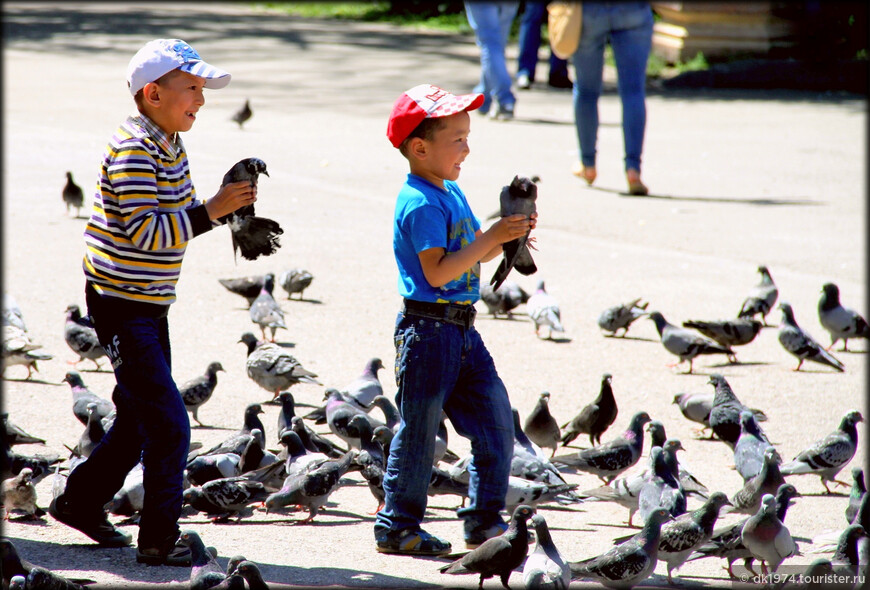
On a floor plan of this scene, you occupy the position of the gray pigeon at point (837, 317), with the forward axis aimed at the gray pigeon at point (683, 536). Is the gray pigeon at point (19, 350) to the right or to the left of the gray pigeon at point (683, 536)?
right

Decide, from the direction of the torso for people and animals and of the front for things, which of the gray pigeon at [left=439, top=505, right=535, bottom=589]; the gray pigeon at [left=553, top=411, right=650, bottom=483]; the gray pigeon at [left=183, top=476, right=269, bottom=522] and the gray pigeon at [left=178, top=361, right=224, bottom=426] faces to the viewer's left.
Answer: the gray pigeon at [left=183, top=476, right=269, bottom=522]

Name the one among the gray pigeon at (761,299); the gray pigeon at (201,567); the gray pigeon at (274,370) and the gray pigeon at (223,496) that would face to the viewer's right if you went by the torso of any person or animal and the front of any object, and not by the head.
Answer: the gray pigeon at (761,299)

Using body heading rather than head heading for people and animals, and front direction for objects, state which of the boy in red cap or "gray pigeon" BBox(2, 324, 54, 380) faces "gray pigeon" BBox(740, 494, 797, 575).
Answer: the boy in red cap

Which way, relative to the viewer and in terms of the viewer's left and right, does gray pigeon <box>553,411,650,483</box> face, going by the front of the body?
facing to the right of the viewer

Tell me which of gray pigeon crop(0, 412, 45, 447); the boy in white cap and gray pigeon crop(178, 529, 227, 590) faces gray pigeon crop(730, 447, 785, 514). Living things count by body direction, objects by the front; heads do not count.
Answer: the boy in white cap

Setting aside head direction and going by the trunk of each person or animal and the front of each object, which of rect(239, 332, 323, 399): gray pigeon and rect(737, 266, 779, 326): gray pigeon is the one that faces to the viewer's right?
rect(737, 266, 779, 326): gray pigeon

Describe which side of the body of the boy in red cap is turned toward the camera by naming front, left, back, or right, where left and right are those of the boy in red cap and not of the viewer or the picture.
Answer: right

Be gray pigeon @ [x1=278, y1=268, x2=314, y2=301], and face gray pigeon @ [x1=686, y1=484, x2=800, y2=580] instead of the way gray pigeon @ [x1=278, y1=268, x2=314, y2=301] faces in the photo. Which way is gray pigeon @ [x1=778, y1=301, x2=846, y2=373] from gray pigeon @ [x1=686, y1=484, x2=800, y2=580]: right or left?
left

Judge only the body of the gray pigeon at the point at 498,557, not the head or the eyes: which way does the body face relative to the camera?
to the viewer's right

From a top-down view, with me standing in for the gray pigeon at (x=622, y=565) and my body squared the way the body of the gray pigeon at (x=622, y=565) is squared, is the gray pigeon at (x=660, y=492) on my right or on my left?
on my left

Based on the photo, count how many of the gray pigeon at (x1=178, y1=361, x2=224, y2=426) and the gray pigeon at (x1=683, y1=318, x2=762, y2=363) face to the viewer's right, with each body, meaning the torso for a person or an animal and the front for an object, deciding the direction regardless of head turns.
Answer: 2

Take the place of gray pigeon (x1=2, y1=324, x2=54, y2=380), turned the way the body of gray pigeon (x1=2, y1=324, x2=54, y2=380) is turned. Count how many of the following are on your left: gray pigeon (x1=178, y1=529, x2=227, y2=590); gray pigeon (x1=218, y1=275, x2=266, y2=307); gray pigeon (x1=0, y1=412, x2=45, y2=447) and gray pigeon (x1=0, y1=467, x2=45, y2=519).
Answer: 3

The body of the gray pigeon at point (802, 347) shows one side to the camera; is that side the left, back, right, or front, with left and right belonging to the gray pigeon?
left

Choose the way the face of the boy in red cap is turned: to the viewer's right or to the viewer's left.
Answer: to the viewer's right
